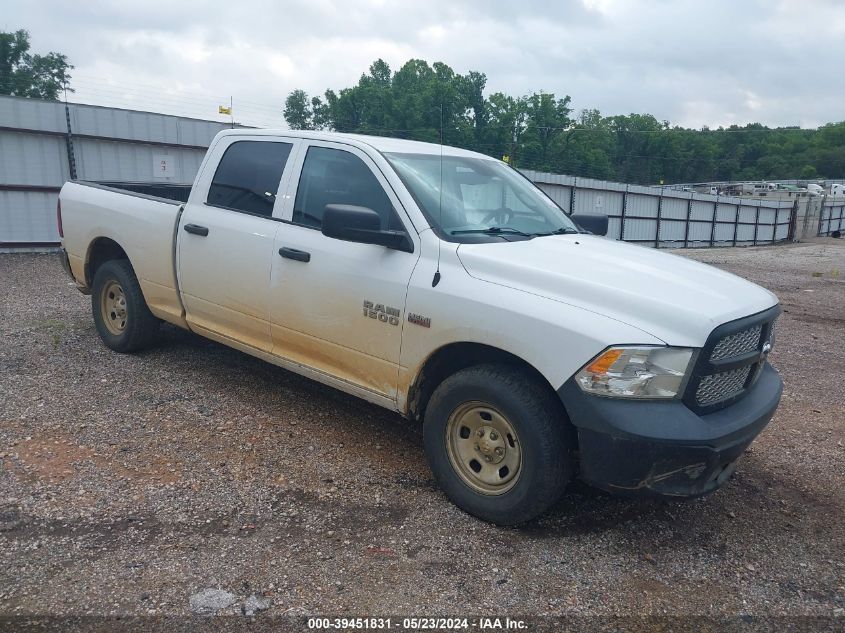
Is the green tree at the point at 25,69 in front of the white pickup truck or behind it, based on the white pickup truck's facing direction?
behind

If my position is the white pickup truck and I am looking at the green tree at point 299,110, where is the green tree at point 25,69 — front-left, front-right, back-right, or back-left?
front-left

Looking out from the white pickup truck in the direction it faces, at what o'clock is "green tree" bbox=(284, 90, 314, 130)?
The green tree is roughly at 7 o'clock from the white pickup truck.

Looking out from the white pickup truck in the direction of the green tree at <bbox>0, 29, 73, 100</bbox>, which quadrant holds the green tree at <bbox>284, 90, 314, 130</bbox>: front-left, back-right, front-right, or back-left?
front-right

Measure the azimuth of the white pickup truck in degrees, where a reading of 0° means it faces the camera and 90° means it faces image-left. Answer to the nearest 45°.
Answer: approximately 315°
